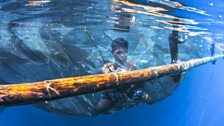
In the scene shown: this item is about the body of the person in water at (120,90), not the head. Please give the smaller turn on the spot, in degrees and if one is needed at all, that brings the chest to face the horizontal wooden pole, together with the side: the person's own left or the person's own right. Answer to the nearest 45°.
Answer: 0° — they already face it

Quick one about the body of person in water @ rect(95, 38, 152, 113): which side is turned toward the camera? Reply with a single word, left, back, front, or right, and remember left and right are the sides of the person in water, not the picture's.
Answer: front
